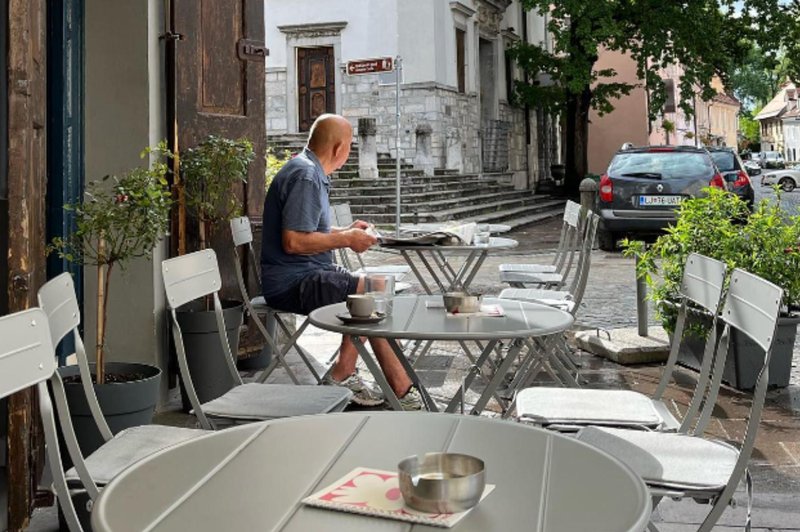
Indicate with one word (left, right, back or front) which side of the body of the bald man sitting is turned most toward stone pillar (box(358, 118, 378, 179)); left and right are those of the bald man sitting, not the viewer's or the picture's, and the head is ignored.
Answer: left

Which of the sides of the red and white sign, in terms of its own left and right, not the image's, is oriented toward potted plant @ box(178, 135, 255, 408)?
front

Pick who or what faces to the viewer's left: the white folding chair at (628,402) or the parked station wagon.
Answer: the white folding chair

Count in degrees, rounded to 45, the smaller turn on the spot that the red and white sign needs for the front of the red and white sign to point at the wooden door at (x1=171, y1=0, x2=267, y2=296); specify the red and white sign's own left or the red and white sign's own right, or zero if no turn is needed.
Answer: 0° — it already faces it

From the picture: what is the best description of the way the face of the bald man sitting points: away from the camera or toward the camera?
away from the camera

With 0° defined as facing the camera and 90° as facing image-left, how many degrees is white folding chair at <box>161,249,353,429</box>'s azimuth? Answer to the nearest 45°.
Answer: approximately 315°

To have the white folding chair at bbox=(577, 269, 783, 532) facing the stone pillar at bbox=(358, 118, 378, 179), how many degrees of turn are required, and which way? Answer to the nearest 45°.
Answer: approximately 135° to its right

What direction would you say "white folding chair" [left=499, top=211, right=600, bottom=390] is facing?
to the viewer's left

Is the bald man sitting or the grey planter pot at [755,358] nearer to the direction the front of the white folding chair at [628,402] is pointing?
the bald man sitting

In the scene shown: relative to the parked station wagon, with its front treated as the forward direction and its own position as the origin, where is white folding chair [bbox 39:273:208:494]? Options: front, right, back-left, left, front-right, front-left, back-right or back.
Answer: back

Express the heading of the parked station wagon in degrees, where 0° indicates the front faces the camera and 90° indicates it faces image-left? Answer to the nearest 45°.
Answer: approximately 180°

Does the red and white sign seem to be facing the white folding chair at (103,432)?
yes
